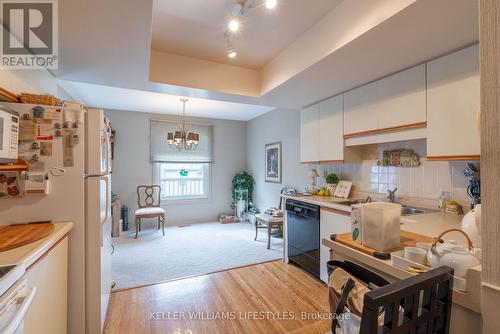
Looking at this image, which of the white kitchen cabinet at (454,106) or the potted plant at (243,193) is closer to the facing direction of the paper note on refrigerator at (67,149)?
the white kitchen cabinet

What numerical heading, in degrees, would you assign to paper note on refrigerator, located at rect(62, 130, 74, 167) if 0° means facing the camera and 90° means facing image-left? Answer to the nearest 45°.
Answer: approximately 0°

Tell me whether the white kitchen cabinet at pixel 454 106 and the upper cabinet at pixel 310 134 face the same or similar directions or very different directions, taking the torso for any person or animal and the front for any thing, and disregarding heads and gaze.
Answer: same or similar directions

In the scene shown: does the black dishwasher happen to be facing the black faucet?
no

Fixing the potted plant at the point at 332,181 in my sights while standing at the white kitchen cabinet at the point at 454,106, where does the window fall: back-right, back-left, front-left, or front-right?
front-left

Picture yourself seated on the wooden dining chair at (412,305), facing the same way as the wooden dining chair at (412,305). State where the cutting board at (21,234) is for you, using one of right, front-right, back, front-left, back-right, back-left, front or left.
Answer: front-left

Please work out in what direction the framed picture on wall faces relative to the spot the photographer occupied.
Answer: facing the viewer and to the left of the viewer

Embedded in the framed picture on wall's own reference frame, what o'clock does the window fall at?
The window is roughly at 2 o'clock from the framed picture on wall.

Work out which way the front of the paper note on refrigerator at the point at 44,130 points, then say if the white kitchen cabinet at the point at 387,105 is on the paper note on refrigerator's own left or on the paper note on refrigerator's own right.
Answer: on the paper note on refrigerator's own left

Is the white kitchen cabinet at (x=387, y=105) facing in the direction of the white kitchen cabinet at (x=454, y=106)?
no

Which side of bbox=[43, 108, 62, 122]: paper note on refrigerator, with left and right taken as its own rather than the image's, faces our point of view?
front

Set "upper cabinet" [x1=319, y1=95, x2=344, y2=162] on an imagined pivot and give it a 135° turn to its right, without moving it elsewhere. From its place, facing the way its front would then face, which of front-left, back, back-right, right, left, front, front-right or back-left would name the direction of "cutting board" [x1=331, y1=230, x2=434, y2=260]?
back

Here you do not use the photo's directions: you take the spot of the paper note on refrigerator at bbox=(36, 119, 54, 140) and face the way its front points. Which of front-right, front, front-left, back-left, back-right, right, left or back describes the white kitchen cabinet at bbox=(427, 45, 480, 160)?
front-left

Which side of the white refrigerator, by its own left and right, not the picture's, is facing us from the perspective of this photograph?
right

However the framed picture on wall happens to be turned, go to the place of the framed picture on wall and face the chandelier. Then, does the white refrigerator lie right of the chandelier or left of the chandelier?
left
